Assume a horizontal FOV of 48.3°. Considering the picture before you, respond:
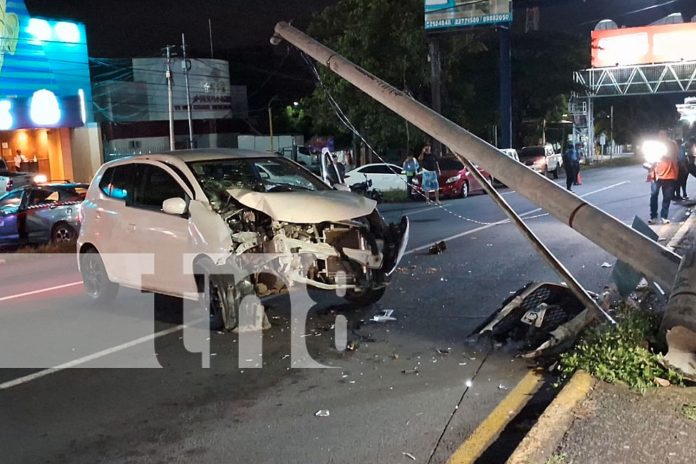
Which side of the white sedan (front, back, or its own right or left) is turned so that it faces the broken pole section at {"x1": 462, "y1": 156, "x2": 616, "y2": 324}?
right

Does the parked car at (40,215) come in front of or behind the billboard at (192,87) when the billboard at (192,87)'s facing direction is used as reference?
in front

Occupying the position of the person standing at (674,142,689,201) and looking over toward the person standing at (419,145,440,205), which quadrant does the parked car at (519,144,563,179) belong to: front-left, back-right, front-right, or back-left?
front-right

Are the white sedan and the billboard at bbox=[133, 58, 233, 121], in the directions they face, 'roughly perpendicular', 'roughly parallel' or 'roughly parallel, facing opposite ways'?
roughly perpendicular

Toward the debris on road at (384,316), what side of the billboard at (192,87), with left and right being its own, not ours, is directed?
front

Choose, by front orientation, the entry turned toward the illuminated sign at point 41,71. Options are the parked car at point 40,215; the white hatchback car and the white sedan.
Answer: the white sedan

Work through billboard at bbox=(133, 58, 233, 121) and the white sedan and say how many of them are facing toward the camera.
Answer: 1

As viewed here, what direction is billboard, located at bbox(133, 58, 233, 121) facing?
toward the camera

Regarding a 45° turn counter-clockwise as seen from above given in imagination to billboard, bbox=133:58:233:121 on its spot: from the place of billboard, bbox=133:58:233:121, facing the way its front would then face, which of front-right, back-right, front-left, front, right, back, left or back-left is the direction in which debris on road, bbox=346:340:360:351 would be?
front-right

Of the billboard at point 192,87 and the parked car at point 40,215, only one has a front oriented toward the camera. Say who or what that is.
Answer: the billboard

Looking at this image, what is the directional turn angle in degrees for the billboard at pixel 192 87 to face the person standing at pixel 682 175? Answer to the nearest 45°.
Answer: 0° — it already faces them

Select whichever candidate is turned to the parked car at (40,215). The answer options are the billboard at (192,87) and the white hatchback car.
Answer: the billboard

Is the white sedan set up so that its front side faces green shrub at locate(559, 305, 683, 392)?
no

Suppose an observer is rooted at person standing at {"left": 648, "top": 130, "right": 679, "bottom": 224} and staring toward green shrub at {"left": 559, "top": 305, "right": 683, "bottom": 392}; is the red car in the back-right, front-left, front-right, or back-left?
back-right

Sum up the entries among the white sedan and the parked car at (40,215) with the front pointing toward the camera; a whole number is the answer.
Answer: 0
